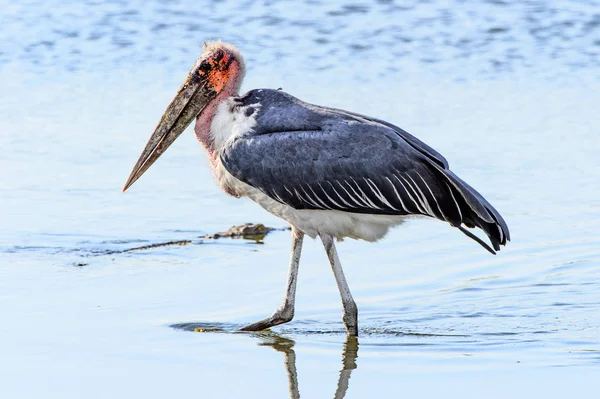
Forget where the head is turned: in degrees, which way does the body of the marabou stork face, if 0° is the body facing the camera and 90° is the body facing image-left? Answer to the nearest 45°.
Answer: approximately 90°
